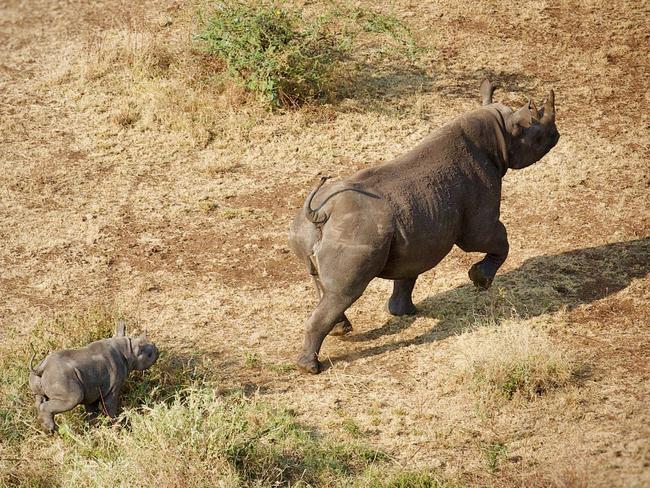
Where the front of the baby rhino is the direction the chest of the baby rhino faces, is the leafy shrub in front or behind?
in front

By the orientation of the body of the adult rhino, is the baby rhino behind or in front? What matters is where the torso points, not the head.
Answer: behind

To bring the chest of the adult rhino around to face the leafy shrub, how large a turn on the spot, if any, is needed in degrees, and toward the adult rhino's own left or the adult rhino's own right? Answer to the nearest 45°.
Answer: approximately 45° to the adult rhino's own left

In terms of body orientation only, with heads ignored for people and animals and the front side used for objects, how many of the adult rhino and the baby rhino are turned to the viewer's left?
0

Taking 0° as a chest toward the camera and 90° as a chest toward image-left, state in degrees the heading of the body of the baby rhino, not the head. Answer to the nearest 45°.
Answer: approximately 225°

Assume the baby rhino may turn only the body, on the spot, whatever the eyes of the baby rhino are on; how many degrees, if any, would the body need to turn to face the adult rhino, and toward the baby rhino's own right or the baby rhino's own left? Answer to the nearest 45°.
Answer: approximately 45° to the baby rhino's own right

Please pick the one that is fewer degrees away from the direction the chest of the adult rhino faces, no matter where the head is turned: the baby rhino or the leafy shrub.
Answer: the leafy shrub

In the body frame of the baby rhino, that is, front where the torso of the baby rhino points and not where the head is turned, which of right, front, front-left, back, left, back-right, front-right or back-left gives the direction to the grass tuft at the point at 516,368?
front-right

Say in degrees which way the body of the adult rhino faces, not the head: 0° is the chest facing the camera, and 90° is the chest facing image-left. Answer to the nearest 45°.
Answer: approximately 225°

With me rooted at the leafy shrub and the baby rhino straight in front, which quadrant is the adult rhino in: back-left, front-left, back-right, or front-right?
front-left
